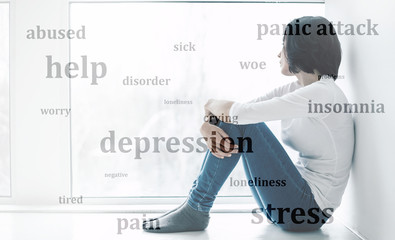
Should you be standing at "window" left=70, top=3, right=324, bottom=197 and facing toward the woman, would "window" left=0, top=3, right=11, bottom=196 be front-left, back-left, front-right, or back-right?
back-right

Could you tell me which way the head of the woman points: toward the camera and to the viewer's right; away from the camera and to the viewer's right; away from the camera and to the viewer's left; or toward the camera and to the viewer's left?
away from the camera and to the viewer's left

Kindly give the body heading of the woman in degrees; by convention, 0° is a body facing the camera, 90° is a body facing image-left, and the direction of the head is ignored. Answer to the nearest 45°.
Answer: approximately 90°
